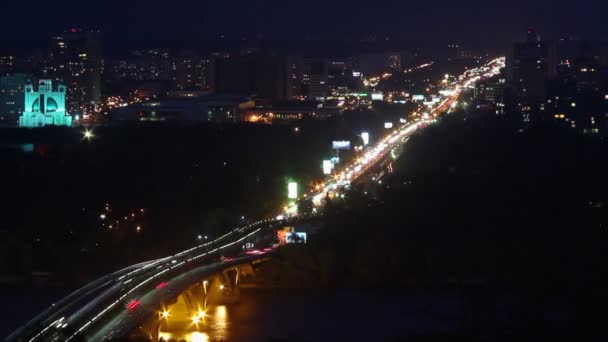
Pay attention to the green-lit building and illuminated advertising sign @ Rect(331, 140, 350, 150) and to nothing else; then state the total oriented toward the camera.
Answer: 2

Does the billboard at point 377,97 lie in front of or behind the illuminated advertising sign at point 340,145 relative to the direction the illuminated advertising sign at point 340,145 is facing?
behind

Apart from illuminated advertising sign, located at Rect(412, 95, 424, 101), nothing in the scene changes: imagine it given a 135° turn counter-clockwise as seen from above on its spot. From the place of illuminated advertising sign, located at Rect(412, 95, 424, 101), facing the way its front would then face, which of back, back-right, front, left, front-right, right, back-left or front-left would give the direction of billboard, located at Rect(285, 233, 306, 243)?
back-right

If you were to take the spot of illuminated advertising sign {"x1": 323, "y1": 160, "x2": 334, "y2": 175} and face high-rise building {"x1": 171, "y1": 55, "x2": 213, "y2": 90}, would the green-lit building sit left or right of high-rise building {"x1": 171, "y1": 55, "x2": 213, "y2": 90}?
left

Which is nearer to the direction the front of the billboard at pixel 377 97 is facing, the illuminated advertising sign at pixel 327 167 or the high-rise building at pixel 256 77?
the illuminated advertising sign

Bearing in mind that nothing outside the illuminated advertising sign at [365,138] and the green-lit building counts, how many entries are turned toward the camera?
2

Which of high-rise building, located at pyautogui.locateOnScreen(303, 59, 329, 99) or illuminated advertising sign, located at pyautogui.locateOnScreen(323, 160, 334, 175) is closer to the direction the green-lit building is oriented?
the illuminated advertising sign

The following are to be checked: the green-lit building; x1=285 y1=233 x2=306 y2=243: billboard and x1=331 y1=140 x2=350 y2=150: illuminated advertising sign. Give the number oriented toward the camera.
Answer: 3

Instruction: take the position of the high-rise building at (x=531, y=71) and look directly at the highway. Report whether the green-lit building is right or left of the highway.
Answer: right

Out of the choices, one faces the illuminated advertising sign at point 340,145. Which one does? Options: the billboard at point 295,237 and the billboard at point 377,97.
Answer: the billboard at point 377,97

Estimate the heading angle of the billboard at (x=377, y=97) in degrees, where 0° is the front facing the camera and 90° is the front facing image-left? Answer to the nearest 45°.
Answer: approximately 0°

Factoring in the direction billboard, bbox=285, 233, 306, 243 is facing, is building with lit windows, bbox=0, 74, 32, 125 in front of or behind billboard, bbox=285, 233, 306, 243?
behind
